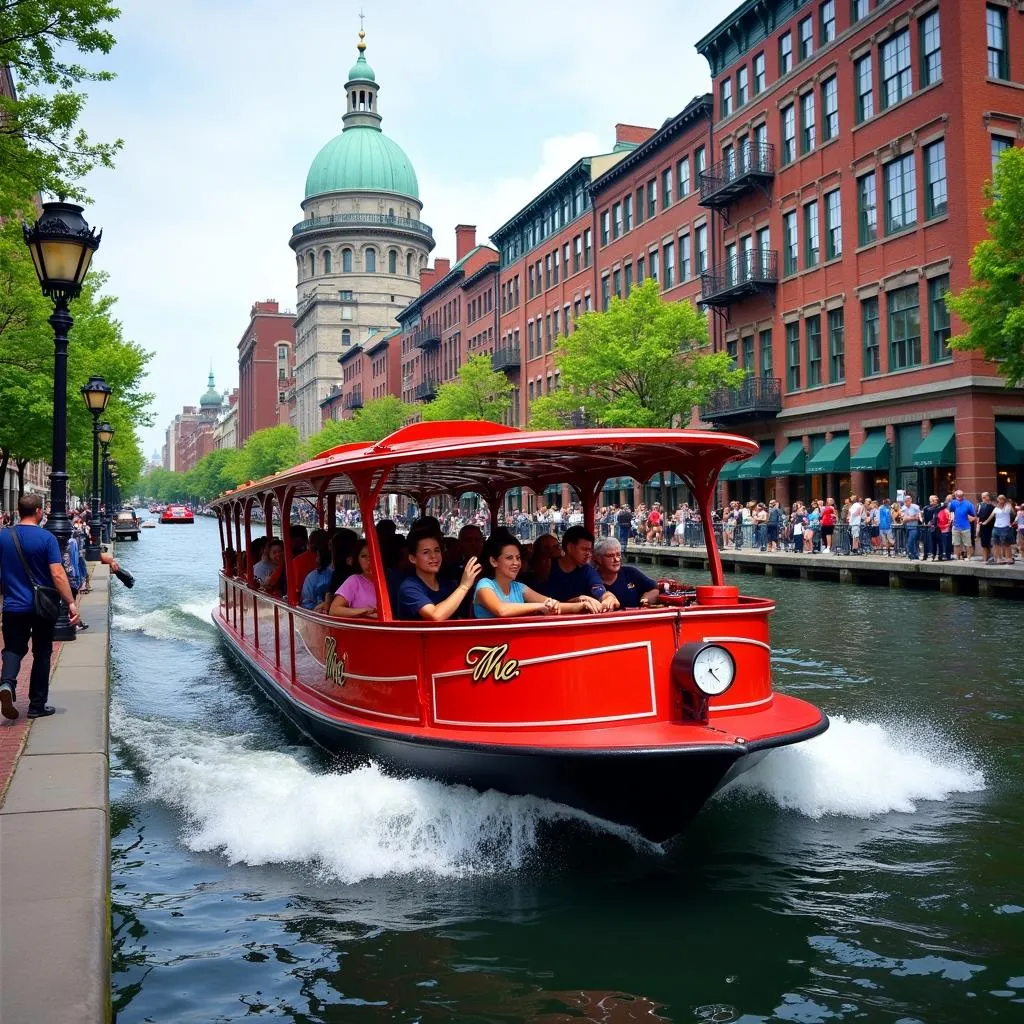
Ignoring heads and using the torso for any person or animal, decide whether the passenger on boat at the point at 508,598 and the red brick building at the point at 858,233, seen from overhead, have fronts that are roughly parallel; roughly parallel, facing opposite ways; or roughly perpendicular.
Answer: roughly perpendicular

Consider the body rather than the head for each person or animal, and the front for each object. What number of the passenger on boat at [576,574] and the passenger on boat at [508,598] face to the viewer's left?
0

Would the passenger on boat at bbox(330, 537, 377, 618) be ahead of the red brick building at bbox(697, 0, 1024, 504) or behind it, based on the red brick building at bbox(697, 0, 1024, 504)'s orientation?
ahead

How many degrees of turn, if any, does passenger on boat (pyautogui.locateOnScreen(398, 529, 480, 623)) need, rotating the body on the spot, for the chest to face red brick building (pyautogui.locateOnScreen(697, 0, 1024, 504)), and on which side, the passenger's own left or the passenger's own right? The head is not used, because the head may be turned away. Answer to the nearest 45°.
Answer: approximately 90° to the passenger's own left

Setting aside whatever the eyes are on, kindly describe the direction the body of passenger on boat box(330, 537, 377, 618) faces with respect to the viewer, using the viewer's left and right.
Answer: facing the viewer and to the right of the viewer

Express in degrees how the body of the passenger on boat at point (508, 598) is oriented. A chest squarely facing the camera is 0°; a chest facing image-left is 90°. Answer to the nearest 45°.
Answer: approximately 315°

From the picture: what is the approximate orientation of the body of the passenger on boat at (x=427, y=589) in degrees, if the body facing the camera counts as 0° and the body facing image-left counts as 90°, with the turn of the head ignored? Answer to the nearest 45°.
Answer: approximately 315°

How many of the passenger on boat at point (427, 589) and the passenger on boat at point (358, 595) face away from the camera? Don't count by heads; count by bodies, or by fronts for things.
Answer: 0

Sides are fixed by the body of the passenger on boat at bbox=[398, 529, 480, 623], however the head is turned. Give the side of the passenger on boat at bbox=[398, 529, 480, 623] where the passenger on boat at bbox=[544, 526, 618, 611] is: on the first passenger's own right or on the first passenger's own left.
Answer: on the first passenger's own left
